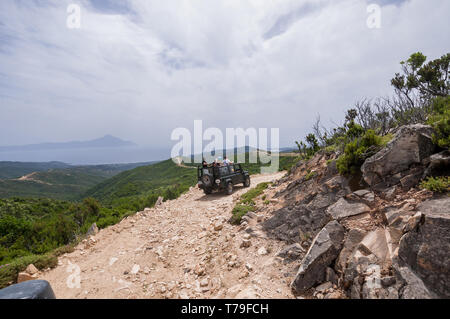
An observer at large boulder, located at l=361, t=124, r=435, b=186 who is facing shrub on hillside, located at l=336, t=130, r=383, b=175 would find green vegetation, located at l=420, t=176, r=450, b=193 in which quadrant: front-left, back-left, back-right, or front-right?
back-left

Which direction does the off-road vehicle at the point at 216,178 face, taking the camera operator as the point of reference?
facing away from the viewer and to the right of the viewer

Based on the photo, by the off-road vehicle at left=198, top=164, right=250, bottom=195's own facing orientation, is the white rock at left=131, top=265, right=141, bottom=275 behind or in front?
behind

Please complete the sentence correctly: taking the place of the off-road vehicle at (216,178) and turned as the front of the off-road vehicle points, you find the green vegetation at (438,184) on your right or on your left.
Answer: on your right

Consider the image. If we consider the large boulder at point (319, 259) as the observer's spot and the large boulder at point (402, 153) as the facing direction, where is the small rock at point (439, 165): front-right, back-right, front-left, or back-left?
front-right

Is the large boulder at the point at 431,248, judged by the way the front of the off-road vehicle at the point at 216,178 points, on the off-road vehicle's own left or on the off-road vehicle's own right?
on the off-road vehicle's own right
